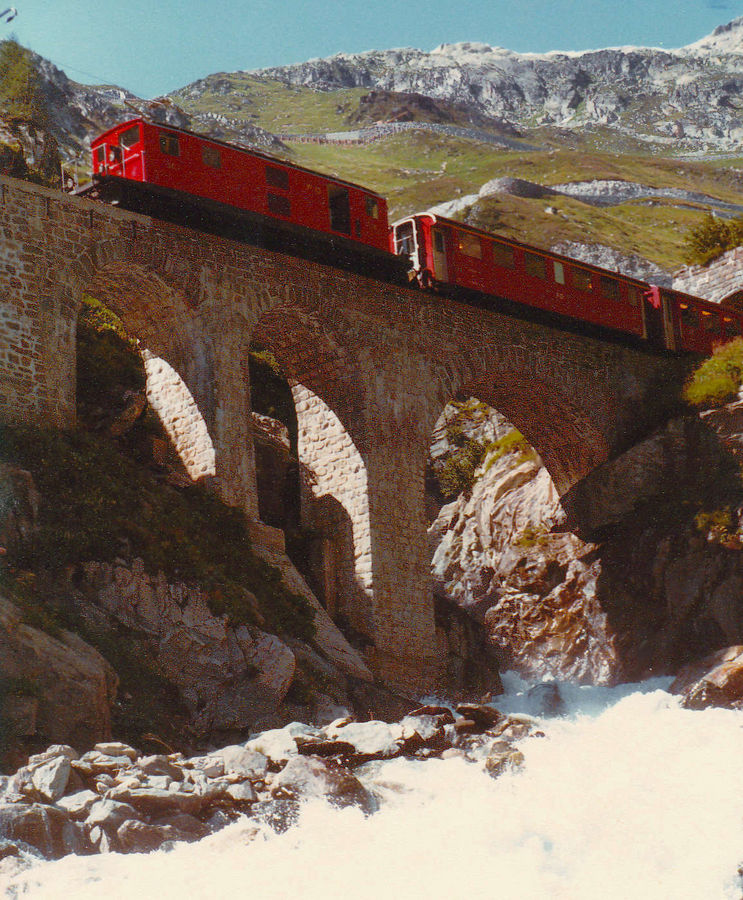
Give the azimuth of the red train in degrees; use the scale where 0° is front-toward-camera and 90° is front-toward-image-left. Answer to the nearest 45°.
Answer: approximately 45°

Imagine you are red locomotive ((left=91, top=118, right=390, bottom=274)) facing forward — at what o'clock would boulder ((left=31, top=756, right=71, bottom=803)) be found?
The boulder is roughly at 11 o'clock from the red locomotive.

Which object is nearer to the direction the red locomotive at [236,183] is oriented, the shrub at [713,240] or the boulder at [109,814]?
the boulder

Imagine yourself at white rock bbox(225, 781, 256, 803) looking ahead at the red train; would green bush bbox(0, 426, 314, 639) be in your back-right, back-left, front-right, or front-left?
front-left

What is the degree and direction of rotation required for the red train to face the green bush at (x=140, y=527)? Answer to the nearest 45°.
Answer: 0° — it already faces it

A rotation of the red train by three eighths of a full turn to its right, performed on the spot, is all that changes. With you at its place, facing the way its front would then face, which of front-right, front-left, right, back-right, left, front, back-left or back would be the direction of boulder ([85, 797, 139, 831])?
back

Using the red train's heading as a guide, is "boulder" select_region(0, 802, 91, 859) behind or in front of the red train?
in front

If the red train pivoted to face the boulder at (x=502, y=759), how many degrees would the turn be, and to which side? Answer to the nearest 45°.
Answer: approximately 45° to its left

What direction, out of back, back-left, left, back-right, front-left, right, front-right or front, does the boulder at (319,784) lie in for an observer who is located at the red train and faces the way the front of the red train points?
front-left

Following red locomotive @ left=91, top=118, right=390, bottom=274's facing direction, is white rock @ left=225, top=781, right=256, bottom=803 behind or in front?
in front

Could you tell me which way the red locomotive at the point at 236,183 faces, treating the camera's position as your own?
facing the viewer and to the left of the viewer

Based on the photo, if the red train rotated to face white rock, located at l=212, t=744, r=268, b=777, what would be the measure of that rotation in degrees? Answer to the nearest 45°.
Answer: approximately 45° to its left
